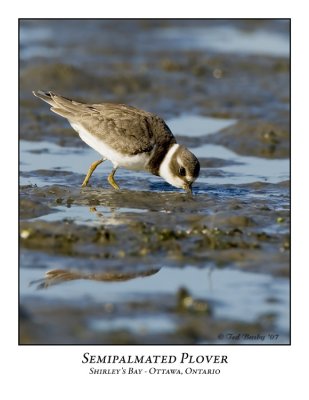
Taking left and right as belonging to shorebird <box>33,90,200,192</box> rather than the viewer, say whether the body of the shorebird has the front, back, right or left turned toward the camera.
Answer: right
